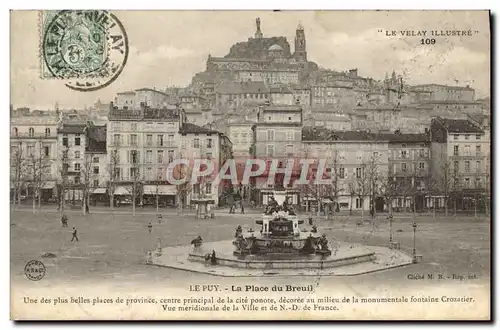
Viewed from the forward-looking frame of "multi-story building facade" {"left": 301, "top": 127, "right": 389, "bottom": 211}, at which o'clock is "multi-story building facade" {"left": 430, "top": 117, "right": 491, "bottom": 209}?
"multi-story building facade" {"left": 430, "top": 117, "right": 491, "bottom": 209} is roughly at 9 o'clock from "multi-story building facade" {"left": 301, "top": 127, "right": 389, "bottom": 211}.

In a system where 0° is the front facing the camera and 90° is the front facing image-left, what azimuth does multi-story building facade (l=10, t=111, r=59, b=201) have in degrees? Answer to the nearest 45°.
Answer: approximately 0°

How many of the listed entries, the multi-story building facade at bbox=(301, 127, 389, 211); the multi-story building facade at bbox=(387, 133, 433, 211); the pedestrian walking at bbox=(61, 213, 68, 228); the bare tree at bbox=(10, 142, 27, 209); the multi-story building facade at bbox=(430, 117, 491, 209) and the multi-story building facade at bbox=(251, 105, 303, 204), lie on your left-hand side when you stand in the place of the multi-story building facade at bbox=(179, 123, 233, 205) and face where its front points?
4

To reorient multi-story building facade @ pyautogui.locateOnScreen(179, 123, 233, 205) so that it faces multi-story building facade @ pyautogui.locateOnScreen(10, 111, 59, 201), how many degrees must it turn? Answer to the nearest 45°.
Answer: approximately 90° to its right

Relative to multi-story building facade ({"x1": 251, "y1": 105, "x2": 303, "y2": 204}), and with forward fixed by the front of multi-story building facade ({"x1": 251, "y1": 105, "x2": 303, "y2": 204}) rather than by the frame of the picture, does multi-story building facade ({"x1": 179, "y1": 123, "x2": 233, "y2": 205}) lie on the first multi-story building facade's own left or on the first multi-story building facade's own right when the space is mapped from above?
on the first multi-story building facade's own right

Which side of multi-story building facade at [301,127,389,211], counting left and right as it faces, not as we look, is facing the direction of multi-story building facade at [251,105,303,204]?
right

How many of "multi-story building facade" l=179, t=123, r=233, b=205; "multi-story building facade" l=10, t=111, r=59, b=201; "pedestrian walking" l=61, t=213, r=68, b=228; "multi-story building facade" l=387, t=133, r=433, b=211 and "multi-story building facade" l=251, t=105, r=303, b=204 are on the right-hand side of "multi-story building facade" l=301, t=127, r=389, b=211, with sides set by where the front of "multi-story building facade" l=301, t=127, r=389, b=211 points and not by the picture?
4

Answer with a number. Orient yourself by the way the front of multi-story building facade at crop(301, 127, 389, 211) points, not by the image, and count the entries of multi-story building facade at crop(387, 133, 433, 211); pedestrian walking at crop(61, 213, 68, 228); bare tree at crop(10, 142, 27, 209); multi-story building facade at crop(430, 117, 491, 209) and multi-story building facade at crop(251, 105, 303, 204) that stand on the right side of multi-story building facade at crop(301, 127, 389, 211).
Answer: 3

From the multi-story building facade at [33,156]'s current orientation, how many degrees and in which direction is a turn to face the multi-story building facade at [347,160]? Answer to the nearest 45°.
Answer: approximately 90° to its left

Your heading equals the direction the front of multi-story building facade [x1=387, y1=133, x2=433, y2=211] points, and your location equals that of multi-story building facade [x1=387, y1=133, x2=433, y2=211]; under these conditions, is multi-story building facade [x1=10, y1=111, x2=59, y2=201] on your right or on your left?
on your right

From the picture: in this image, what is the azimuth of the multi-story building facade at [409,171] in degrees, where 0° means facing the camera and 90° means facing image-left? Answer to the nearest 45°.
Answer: approximately 0°
